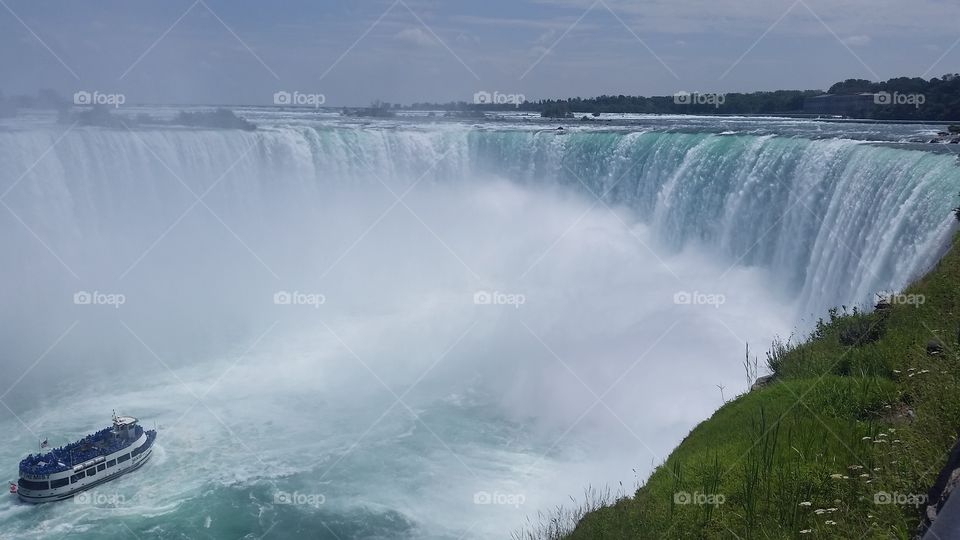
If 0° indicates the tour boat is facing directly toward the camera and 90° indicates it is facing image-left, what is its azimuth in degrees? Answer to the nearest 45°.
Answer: approximately 225°
